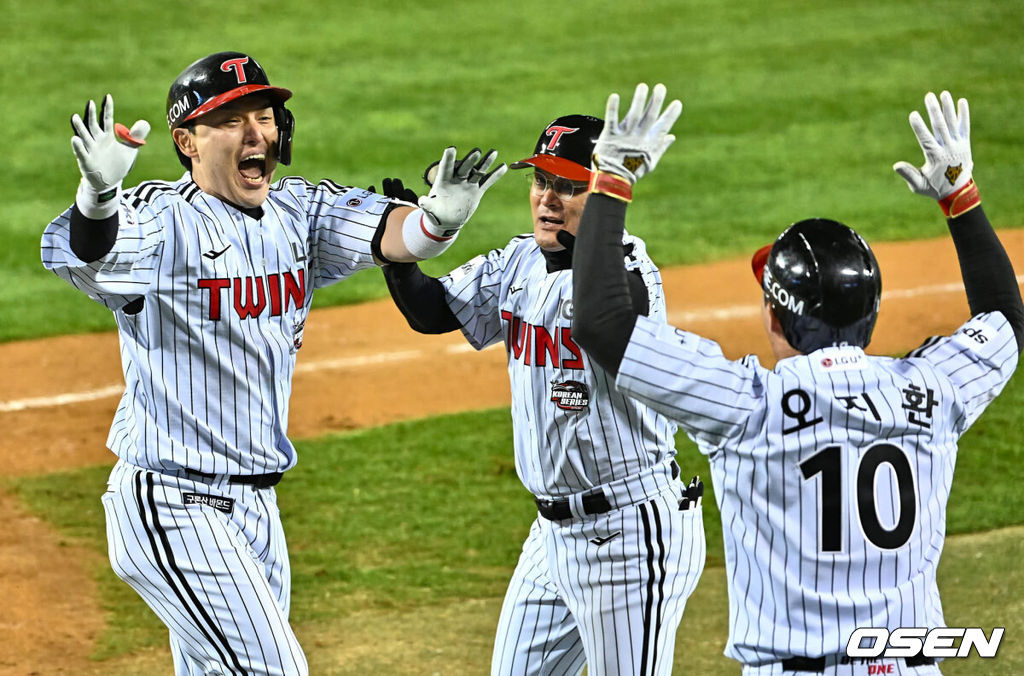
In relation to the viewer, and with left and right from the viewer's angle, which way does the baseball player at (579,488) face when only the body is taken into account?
facing the viewer and to the left of the viewer

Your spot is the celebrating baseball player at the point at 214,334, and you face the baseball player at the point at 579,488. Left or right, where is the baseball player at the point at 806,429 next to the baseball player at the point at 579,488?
right

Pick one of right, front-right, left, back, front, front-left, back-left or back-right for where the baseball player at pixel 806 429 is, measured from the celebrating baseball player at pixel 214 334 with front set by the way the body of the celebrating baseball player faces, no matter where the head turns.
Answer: front

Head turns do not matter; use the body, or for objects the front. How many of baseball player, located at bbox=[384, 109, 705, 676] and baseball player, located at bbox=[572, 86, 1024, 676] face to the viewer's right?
0

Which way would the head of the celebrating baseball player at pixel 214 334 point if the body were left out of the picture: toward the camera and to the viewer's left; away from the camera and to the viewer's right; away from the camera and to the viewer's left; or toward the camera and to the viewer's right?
toward the camera and to the viewer's right

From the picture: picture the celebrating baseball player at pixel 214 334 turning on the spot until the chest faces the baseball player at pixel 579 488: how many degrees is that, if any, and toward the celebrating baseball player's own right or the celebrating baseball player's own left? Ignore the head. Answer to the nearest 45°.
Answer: approximately 45° to the celebrating baseball player's own left

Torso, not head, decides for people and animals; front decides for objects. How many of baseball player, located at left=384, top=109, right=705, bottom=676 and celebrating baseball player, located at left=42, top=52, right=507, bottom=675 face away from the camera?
0

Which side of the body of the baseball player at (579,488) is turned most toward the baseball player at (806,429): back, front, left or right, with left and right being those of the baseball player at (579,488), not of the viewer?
left

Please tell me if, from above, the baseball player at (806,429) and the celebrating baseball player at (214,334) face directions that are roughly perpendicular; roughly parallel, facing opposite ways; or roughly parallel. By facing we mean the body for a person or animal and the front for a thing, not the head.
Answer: roughly parallel, facing opposite ways

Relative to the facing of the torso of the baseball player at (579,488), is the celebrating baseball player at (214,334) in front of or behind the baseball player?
in front

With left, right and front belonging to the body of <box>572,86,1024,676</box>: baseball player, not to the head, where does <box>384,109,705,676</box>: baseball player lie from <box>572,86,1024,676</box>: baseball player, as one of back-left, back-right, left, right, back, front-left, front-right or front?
front

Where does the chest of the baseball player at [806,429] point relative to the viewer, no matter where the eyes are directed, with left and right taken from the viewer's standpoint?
facing away from the viewer and to the left of the viewer
